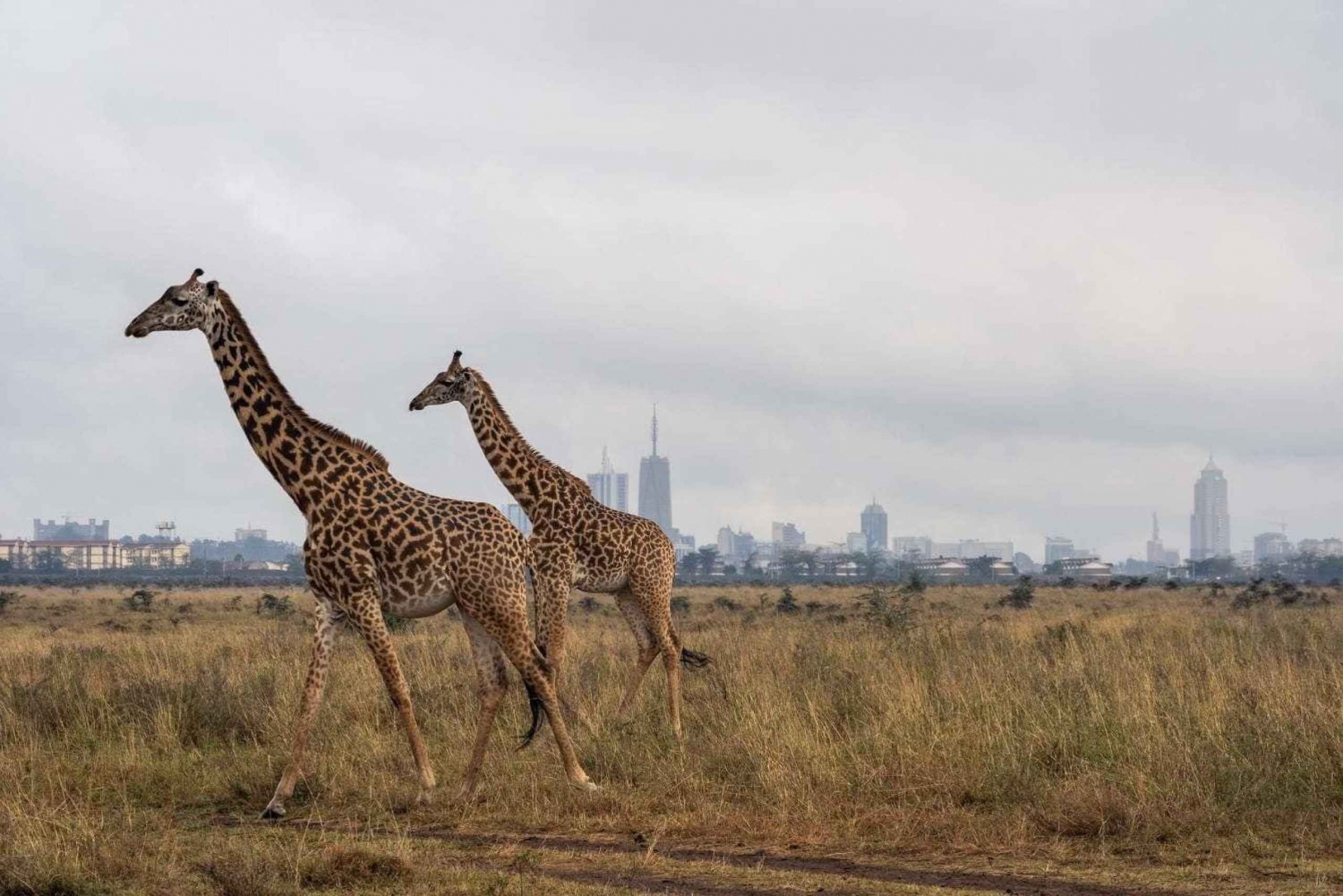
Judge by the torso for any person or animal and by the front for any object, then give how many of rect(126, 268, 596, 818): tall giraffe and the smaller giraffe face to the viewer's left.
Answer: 2

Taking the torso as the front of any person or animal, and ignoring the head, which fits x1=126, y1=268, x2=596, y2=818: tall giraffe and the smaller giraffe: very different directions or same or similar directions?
same or similar directions

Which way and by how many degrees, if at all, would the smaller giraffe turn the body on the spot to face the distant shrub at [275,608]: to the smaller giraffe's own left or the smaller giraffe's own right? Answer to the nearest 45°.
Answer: approximately 90° to the smaller giraffe's own right

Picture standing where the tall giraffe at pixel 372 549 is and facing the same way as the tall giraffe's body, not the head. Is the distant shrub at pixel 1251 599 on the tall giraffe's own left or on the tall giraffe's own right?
on the tall giraffe's own right

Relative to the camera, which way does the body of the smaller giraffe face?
to the viewer's left

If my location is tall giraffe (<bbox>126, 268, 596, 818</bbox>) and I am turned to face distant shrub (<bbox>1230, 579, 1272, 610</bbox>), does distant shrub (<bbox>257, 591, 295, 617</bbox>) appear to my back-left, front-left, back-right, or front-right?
front-left

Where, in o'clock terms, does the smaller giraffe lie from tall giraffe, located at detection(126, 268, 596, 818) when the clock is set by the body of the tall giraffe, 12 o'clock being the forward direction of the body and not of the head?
The smaller giraffe is roughly at 4 o'clock from the tall giraffe.

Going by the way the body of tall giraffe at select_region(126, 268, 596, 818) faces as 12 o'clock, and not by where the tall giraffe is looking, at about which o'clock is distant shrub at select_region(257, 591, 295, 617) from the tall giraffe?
The distant shrub is roughly at 3 o'clock from the tall giraffe.

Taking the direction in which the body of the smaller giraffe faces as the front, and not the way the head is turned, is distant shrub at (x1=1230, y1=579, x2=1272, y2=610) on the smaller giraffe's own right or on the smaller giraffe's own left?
on the smaller giraffe's own right

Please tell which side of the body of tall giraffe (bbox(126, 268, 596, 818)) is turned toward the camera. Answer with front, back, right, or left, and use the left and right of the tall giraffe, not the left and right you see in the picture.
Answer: left

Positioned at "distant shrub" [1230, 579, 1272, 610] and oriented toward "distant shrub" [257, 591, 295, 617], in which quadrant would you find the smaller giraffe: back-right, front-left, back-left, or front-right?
front-left
